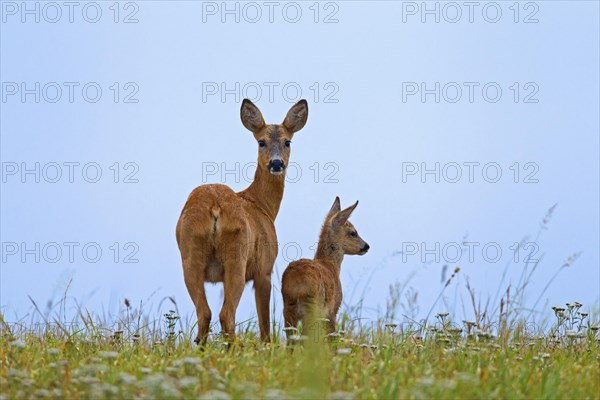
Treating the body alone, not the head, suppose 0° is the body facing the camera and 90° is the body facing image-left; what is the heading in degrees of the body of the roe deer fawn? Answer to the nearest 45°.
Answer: approximately 225°

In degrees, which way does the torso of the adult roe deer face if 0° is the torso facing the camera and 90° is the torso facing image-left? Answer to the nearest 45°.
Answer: approximately 225°
